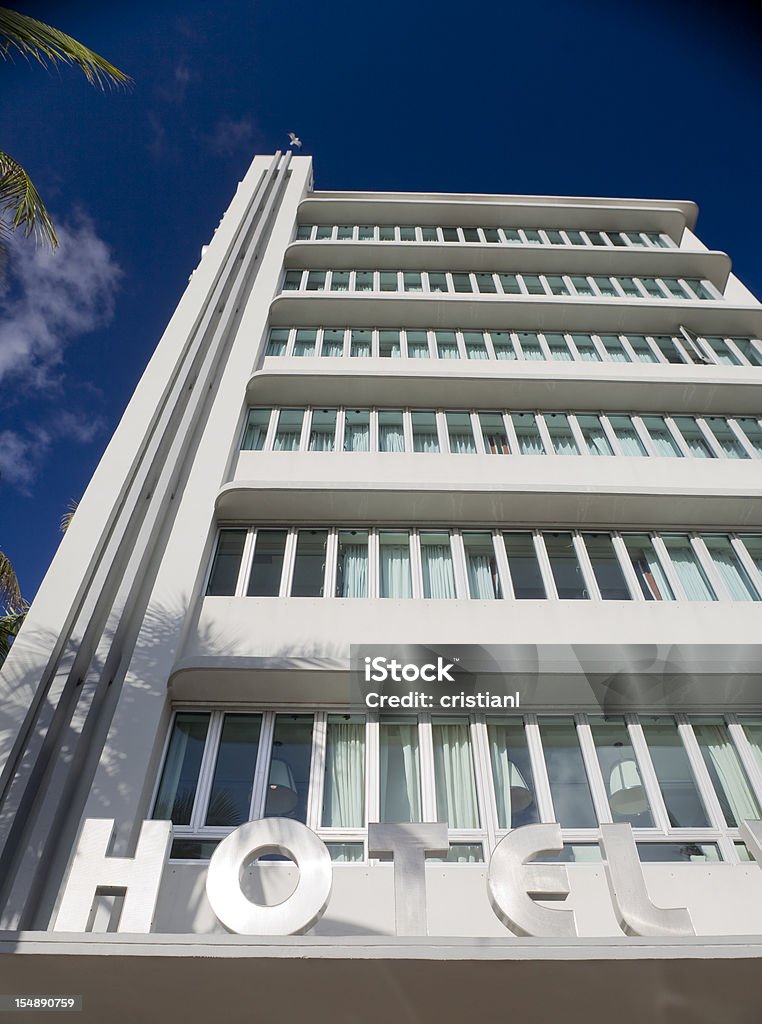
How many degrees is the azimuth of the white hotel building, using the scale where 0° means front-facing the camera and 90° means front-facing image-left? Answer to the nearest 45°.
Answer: approximately 0°
